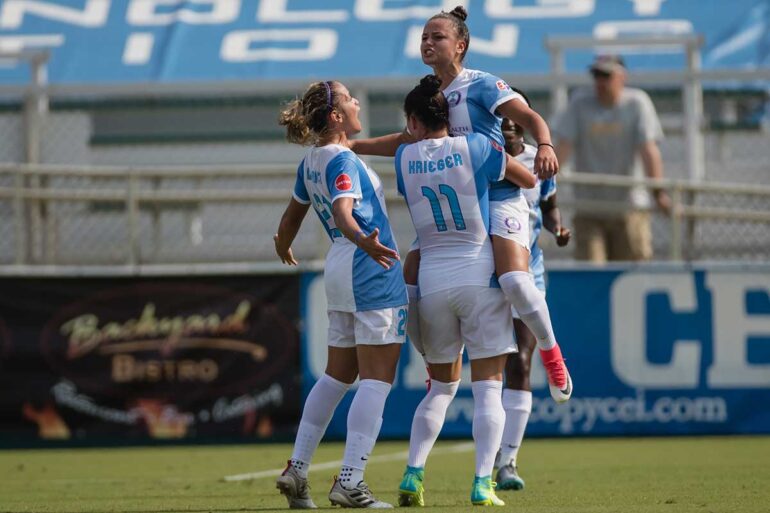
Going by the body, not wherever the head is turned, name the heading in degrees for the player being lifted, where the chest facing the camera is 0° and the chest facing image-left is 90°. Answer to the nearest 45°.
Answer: approximately 45°

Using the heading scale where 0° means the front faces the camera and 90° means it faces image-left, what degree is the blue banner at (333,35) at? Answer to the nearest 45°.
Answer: approximately 0°

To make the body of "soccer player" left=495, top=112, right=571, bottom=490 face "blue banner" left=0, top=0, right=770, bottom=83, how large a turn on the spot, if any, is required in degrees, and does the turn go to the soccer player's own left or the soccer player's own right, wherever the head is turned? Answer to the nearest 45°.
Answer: approximately 135° to the soccer player's own right

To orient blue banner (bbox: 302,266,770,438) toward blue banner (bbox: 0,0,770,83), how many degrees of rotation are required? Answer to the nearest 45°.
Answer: approximately 135° to its right

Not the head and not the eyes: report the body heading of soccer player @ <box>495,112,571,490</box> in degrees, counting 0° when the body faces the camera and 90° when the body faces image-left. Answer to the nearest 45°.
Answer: approximately 45°

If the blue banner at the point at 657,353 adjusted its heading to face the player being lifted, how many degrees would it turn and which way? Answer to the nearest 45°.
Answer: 0° — it already faces them

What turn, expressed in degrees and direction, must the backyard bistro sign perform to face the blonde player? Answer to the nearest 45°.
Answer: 0° — it already faces them

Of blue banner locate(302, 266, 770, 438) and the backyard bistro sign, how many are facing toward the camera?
2

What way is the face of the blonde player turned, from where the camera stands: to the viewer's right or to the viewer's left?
to the viewer's right
